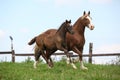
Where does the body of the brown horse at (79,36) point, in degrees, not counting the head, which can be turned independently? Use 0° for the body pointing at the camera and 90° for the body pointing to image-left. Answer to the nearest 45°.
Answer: approximately 270°

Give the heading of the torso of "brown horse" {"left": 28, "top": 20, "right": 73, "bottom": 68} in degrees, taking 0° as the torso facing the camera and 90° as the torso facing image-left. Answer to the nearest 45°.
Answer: approximately 270°
